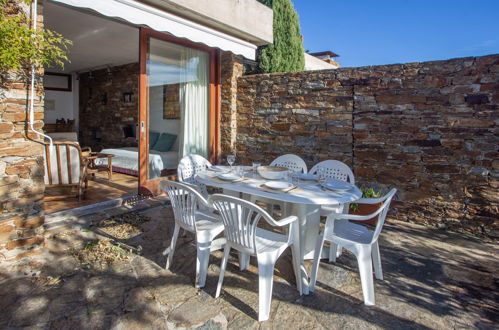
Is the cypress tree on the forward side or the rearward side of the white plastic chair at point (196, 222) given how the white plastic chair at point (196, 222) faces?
on the forward side

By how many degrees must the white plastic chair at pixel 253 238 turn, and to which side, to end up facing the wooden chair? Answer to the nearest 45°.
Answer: approximately 90° to its left

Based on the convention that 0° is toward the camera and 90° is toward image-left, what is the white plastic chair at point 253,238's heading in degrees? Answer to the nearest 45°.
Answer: approximately 225°

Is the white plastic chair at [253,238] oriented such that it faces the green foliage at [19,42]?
no

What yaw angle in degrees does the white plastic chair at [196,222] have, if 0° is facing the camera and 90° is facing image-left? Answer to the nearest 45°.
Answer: approximately 225°

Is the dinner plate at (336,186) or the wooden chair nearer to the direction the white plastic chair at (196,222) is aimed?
the dinner plate

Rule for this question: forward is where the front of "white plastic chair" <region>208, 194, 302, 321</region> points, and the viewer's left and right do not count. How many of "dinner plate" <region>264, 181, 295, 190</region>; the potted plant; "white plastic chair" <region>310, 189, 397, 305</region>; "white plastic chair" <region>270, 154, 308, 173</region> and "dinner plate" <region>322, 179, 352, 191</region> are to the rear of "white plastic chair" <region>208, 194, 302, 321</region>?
0

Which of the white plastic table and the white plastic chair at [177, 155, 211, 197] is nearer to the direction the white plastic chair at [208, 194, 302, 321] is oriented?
the white plastic table

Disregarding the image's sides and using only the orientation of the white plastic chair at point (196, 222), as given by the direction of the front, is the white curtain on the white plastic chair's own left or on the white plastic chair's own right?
on the white plastic chair's own left

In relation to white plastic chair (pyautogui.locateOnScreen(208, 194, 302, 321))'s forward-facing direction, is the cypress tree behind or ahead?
ahead

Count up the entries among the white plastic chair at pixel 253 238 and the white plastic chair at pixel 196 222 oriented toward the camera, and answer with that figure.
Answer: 0

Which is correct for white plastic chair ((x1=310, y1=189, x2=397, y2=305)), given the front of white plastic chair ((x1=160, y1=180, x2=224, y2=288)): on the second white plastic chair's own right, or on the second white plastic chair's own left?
on the second white plastic chair's own right

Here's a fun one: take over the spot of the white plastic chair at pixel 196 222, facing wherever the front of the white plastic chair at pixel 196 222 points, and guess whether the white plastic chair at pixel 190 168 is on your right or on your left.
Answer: on your left

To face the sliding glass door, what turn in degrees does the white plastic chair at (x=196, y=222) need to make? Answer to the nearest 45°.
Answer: approximately 45° to its left
